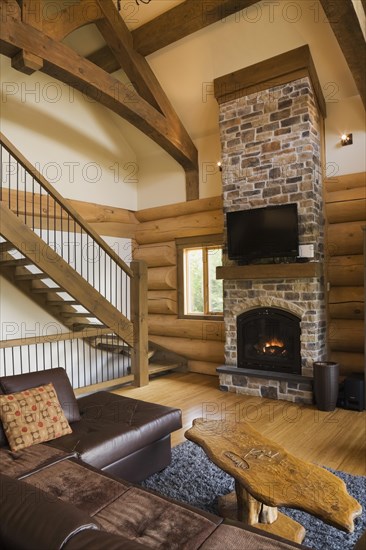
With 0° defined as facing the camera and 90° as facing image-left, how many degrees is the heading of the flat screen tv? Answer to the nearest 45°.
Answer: approximately 45°

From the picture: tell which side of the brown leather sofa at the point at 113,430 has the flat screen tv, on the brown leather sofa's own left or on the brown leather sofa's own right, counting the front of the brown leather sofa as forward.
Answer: on the brown leather sofa's own left

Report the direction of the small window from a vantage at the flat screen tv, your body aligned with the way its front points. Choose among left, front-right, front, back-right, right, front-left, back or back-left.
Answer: right

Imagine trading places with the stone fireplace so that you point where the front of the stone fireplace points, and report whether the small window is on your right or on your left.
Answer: on your right

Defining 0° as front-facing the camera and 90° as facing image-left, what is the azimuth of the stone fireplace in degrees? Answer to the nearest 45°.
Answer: approximately 45°

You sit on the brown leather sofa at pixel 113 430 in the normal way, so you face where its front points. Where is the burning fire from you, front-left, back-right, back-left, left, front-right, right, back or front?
left

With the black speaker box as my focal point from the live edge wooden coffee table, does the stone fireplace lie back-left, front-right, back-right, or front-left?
front-left

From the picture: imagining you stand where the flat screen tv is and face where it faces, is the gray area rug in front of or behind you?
in front

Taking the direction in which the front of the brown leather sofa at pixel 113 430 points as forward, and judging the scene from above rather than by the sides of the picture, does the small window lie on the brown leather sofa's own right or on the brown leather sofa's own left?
on the brown leather sofa's own left
